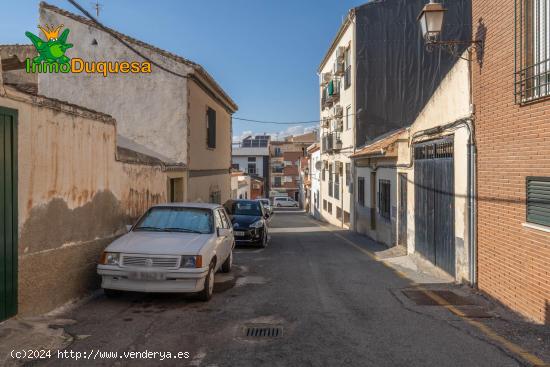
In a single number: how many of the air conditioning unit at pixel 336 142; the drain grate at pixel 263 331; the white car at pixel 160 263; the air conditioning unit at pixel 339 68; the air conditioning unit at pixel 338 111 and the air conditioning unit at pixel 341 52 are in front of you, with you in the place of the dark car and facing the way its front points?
2

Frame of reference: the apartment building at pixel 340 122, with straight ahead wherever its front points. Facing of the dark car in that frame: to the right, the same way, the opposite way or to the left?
to the left

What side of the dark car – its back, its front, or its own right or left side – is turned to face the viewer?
front

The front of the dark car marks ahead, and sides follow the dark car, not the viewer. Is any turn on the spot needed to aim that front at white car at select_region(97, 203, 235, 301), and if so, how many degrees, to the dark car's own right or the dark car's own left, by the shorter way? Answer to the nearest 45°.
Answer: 0° — it already faces it

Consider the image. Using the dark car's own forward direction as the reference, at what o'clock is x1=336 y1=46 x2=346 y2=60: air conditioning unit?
The air conditioning unit is roughly at 7 o'clock from the dark car.

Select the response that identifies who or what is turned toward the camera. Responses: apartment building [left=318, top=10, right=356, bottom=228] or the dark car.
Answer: the dark car

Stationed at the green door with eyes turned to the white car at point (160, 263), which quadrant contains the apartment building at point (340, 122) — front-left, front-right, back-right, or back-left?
front-left

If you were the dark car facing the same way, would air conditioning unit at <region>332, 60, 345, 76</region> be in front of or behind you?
behind

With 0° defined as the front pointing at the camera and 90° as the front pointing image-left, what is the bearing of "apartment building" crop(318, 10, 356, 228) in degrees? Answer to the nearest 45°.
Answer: approximately 90°

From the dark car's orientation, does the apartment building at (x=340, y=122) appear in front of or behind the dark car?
behind

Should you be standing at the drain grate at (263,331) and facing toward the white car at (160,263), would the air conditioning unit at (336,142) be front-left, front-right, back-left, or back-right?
front-right

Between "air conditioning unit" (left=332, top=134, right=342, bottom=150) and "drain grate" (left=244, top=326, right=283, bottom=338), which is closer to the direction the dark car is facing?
the drain grate

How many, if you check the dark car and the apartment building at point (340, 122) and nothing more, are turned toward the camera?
1

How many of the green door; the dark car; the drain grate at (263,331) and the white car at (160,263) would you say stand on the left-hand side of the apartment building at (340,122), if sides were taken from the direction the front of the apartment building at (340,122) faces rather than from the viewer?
4

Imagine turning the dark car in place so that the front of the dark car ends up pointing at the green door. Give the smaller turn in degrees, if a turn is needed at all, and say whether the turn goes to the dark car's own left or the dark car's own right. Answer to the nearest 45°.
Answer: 0° — it already faces it

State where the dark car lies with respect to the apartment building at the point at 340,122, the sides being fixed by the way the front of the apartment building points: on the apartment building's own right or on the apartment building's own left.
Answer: on the apartment building's own left

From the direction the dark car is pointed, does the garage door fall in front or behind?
in front
